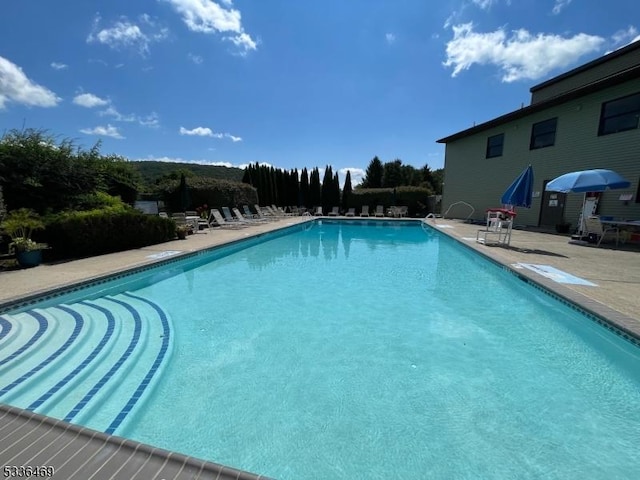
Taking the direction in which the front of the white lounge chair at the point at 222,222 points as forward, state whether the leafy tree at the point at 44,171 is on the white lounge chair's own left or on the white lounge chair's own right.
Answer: on the white lounge chair's own right

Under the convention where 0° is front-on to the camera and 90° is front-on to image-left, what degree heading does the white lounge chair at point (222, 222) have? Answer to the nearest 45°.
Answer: approximately 270°

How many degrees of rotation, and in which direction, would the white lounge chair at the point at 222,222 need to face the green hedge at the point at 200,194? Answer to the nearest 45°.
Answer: approximately 90° to its left

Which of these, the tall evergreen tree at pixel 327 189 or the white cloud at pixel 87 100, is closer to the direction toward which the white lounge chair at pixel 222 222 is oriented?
the tall evergreen tree

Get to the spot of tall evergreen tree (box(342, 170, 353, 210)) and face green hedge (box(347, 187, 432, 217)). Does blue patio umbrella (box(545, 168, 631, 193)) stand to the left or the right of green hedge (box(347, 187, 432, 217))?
right

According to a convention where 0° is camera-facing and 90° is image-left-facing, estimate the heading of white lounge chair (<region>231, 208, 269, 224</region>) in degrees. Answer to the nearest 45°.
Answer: approximately 270°

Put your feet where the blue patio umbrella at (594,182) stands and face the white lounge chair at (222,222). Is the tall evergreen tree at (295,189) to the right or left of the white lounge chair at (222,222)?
right

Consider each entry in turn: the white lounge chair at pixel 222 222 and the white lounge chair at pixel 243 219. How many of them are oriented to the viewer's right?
2

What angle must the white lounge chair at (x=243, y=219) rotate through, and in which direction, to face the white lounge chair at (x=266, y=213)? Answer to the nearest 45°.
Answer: approximately 45° to its left
